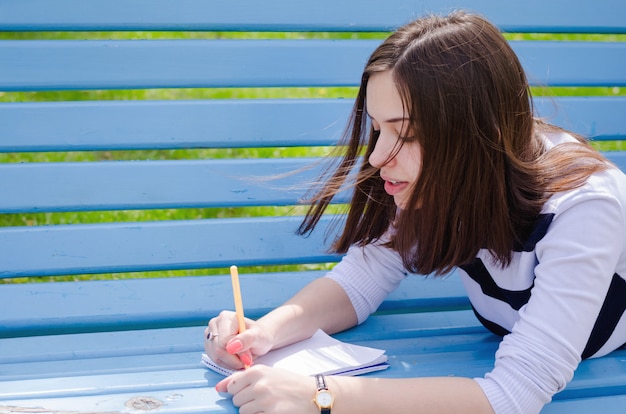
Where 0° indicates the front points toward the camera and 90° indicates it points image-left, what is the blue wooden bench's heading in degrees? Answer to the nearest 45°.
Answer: approximately 0°
